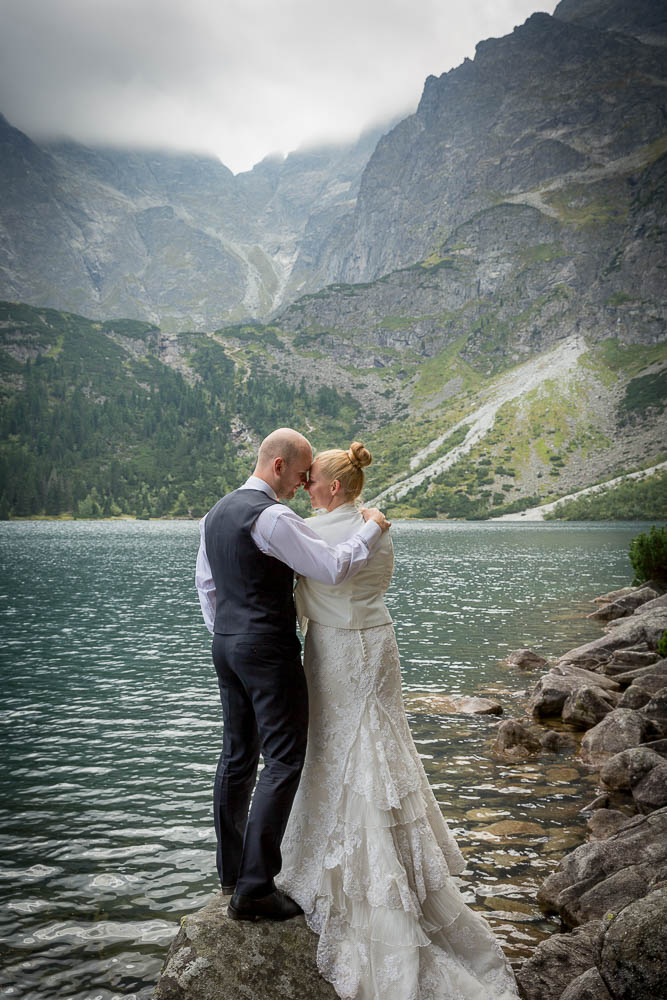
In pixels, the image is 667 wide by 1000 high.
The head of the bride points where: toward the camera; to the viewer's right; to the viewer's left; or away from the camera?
to the viewer's left

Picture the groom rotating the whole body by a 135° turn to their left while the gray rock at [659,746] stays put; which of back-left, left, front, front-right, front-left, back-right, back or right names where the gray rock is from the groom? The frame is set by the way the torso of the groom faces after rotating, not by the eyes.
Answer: back-right

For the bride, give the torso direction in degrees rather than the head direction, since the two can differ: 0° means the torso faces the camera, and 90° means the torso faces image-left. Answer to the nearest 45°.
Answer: approximately 135°

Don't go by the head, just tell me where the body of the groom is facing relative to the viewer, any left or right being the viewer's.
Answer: facing away from the viewer and to the right of the viewer

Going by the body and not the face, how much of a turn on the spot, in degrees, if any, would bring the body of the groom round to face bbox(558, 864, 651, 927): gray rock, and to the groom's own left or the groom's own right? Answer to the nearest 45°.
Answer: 0° — they already face it

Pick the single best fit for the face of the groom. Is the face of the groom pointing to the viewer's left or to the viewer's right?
to the viewer's right

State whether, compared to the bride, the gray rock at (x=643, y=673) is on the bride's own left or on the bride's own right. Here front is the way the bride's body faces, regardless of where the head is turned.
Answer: on the bride's own right
